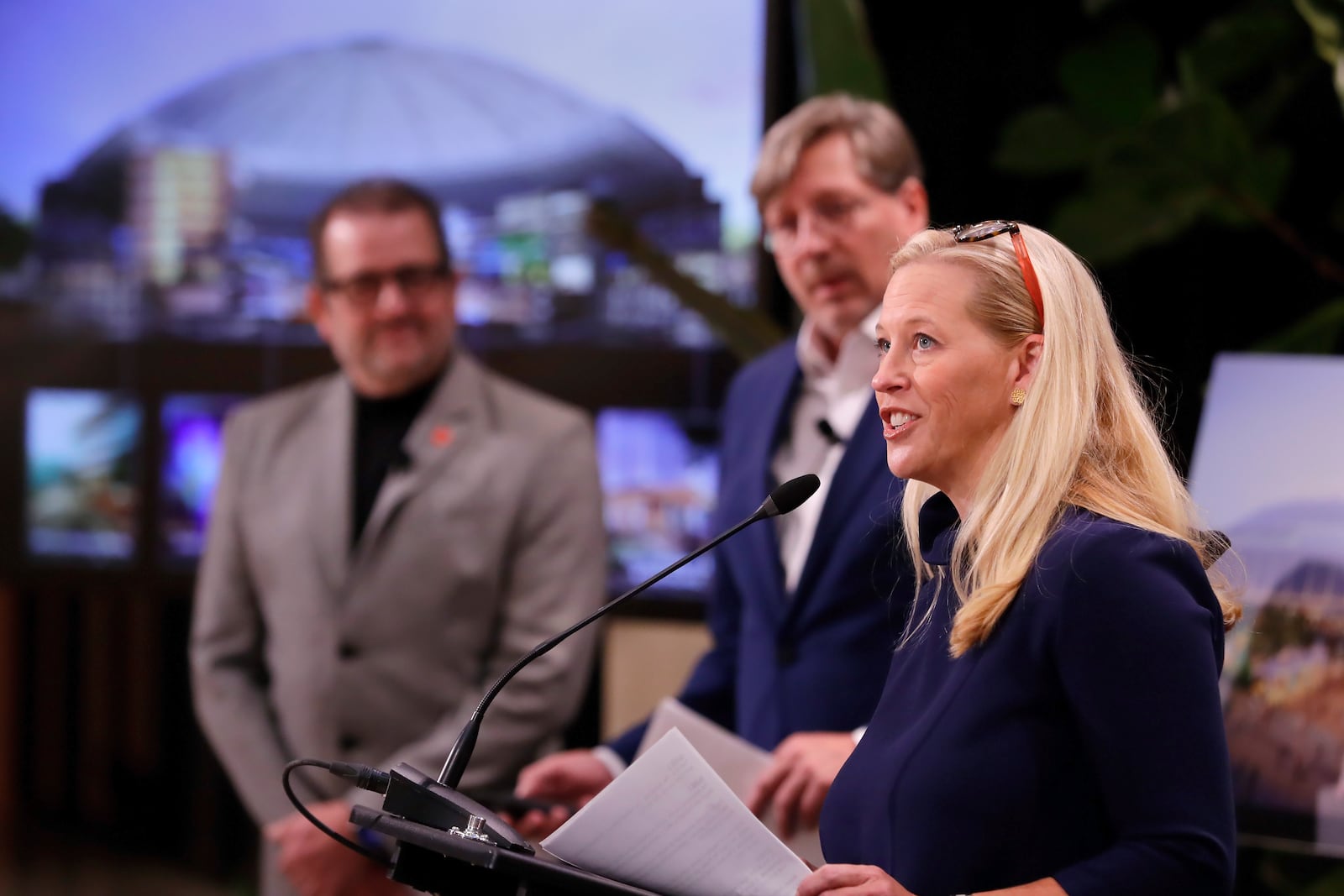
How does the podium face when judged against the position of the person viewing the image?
facing to the left of the viewer

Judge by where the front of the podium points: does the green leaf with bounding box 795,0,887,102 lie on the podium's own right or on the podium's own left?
on the podium's own right

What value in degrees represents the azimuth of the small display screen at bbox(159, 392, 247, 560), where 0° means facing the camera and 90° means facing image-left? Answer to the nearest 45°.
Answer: approximately 0°

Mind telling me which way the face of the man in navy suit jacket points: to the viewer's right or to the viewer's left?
to the viewer's left

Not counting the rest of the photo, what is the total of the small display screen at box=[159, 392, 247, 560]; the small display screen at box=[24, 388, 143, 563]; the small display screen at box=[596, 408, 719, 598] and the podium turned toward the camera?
3

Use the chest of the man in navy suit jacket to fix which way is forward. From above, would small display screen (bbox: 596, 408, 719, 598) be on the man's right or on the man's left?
on the man's right

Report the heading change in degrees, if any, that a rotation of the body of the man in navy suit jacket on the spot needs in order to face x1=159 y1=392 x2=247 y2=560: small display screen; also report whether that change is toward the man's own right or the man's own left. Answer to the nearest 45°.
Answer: approximately 90° to the man's own right

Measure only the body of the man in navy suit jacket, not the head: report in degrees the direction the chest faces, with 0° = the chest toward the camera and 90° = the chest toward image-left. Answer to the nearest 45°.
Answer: approximately 45°

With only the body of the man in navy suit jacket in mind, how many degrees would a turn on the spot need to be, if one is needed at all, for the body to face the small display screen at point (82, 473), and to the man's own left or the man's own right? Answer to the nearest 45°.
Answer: approximately 90° to the man's own right
